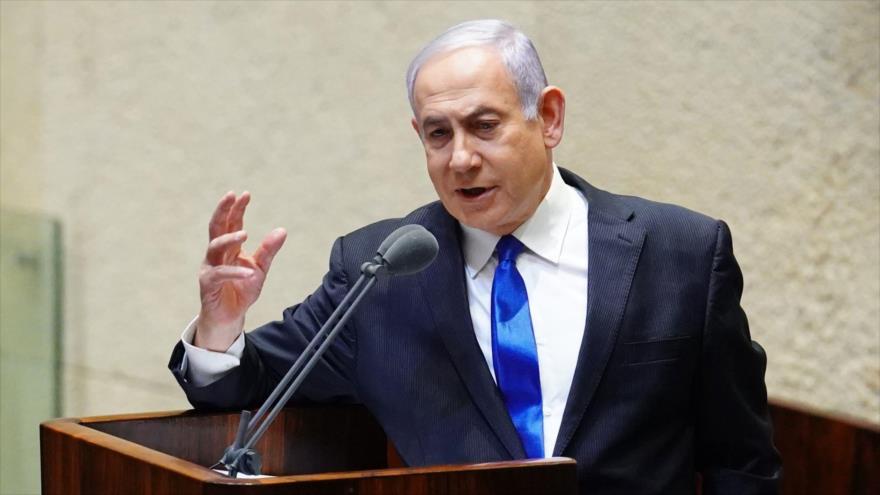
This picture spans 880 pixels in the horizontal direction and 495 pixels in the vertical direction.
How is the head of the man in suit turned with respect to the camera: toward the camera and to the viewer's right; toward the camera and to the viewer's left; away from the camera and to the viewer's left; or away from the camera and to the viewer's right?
toward the camera and to the viewer's left

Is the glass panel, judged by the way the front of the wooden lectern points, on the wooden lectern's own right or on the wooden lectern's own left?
on the wooden lectern's own right

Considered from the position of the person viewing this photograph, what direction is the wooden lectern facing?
facing the viewer and to the left of the viewer
